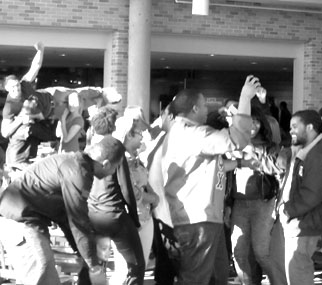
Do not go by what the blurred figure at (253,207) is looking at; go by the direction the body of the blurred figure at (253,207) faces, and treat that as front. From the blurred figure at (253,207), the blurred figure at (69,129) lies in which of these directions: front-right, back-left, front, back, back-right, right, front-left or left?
right

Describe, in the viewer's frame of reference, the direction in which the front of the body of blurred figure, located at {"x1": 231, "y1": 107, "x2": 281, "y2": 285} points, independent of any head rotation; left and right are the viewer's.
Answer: facing the viewer and to the left of the viewer

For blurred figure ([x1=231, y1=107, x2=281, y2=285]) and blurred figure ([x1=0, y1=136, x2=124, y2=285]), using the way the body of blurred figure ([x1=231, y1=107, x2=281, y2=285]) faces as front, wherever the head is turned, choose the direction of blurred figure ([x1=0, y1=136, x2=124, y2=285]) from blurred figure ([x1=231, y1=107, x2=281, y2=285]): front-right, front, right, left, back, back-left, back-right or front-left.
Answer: front

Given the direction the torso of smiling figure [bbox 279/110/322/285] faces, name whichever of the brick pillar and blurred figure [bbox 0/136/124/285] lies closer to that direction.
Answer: the blurred figure

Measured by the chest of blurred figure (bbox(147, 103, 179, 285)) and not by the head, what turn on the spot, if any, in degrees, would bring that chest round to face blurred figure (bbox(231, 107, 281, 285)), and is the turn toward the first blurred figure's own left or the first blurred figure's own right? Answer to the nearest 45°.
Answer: approximately 135° to the first blurred figure's own right

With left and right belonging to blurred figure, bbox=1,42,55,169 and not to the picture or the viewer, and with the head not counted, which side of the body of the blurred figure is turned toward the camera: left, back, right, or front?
front

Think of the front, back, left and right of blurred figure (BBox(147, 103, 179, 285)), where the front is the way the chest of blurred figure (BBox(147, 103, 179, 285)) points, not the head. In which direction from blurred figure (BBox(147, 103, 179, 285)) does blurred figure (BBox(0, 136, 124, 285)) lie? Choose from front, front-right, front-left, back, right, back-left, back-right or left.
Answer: front-left

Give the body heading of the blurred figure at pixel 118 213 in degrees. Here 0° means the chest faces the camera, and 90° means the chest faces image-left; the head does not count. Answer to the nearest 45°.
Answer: approximately 225°

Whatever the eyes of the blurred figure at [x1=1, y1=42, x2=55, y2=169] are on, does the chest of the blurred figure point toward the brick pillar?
no

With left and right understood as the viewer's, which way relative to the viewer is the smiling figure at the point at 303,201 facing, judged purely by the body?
facing to the left of the viewer

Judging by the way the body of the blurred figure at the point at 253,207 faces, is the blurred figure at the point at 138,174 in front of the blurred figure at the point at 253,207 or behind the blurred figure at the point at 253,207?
in front
